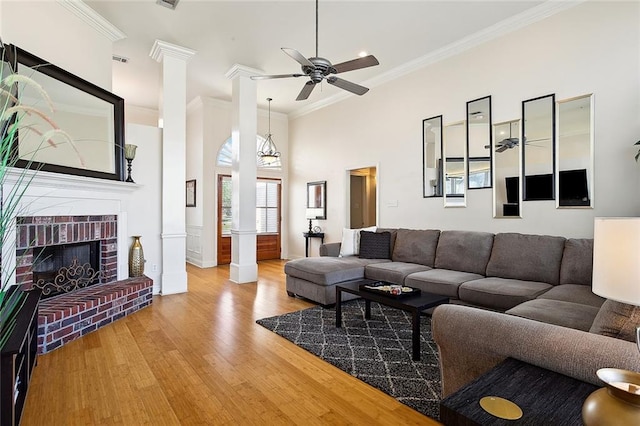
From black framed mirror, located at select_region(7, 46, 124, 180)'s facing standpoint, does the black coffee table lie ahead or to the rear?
ahead

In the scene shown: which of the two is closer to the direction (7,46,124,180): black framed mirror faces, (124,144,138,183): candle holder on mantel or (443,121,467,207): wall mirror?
the wall mirror

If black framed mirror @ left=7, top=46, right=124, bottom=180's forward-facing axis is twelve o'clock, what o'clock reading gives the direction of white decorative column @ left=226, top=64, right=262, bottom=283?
The white decorative column is roughly at 10 o'clock from the black framed mirror.

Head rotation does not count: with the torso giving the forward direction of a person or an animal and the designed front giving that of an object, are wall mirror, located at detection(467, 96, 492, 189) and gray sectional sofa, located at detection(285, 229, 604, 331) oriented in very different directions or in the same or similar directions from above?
same or similar directions

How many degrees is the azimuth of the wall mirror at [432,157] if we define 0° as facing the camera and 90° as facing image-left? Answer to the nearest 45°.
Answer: approximately 45°

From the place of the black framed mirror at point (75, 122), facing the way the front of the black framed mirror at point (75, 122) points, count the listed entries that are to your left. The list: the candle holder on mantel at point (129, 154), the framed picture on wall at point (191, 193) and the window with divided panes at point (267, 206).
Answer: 3

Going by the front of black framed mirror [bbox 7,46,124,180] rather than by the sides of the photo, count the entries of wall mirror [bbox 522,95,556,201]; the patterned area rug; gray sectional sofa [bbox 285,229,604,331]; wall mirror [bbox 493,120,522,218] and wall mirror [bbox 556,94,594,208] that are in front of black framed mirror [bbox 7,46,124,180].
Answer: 5

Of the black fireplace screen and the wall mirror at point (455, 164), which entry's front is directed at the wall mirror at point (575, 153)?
the black fireplace screen

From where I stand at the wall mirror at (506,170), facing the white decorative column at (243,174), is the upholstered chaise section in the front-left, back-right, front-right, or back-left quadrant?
front-left

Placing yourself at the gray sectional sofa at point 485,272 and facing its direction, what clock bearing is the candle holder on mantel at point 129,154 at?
The candle holder on mantel is roughly at 1 o'clock from the gray sectional sofa.

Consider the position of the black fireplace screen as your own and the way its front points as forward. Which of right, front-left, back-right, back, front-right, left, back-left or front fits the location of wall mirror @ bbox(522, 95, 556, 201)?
front

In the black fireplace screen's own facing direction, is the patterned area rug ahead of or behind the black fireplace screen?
ahead

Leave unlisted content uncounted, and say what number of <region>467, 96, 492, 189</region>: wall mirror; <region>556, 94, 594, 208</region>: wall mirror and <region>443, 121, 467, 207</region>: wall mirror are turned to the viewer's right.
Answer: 0

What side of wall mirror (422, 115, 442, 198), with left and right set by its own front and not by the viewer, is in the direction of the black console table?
right
